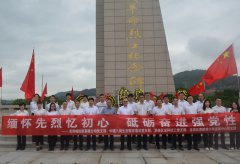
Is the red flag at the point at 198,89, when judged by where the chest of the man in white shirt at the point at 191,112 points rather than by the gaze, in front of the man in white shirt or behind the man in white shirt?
behind

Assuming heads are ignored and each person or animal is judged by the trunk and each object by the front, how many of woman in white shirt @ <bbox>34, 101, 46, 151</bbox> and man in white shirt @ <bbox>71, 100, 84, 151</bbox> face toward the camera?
2

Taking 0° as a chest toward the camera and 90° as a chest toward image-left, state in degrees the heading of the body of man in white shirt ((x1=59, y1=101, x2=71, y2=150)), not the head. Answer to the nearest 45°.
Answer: approximately 0°

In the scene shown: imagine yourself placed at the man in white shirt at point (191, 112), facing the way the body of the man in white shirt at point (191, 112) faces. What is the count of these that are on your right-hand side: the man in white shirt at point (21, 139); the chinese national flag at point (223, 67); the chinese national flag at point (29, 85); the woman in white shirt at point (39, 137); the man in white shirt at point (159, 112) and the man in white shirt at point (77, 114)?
5

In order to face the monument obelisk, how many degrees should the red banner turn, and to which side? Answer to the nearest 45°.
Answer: approximately 180°

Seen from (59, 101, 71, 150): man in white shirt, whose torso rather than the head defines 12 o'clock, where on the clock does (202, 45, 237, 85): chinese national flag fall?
The chinese national flag is roughly at 9 o'clock from the man in white shirt.

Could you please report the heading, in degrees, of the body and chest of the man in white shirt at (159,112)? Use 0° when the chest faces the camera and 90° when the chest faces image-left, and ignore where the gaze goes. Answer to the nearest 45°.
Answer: approximately 0°
